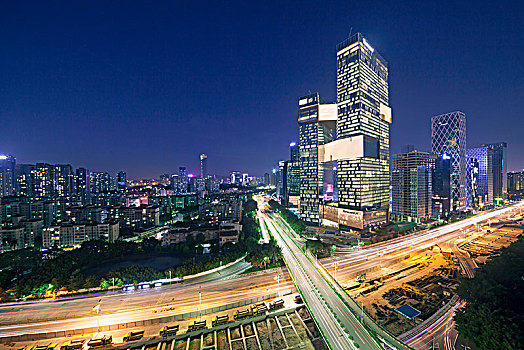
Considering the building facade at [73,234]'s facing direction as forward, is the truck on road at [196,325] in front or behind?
in front

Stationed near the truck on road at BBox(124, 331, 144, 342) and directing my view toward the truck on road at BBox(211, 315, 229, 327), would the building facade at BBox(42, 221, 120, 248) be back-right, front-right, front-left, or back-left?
back-left

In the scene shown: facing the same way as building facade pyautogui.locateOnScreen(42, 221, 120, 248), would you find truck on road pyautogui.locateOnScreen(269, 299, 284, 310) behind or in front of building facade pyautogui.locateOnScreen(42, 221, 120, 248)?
in front

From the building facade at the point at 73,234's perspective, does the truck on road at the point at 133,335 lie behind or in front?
in front

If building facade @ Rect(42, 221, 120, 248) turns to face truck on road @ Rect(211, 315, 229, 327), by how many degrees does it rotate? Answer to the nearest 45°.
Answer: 0° — it already faces it

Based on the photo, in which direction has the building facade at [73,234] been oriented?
toward the camera
